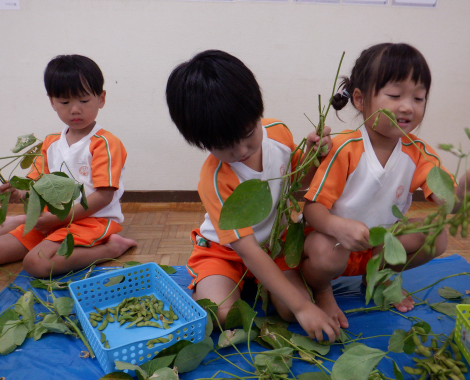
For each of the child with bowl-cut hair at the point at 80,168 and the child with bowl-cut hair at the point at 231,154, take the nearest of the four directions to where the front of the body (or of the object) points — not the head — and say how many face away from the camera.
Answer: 0

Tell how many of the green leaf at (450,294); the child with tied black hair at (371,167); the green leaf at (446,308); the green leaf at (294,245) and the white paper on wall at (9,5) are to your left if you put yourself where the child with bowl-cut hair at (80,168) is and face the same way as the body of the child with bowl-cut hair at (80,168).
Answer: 4

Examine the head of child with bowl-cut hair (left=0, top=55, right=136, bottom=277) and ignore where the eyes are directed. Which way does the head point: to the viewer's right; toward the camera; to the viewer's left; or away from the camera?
toward the camera

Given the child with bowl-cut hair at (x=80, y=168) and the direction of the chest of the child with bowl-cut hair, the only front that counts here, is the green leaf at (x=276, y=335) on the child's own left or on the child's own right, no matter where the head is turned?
on the child's own left

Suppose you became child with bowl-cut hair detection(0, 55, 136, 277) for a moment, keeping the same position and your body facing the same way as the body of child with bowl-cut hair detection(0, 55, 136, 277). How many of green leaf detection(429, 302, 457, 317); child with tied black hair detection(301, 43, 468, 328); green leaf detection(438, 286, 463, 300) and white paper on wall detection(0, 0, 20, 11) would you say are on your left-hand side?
3

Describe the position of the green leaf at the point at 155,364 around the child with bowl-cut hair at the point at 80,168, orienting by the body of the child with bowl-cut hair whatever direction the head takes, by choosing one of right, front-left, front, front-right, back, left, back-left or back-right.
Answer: front-left

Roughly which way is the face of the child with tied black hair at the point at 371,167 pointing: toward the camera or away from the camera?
toward the camera

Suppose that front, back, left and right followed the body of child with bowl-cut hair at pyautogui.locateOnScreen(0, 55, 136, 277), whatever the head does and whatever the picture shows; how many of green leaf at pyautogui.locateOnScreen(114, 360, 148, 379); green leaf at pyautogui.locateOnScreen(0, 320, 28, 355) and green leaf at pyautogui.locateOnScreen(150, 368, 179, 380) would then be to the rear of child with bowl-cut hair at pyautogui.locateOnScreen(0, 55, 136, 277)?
0

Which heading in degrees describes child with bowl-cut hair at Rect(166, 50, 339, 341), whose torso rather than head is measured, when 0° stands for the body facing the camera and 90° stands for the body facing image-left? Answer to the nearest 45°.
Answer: approximately 315°
